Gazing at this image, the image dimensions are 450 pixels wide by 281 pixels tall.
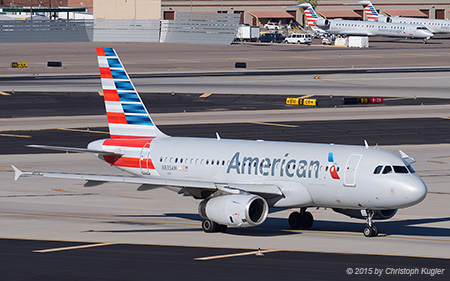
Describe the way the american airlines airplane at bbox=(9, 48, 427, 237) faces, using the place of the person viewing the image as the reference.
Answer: facing the viewer and to the right of the viewer
